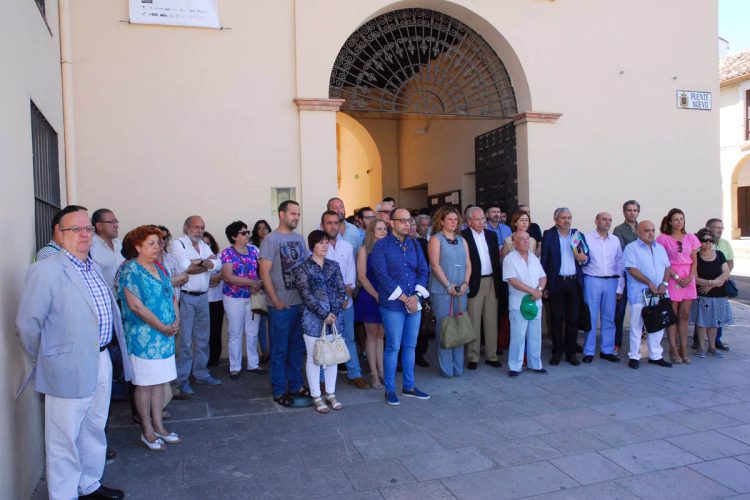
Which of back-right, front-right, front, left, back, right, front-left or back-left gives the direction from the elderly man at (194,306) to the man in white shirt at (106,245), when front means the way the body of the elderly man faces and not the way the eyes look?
right

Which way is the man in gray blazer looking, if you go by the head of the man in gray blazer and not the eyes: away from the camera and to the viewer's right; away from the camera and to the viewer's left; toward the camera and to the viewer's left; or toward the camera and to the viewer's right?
toward the camera and to the viewer's right

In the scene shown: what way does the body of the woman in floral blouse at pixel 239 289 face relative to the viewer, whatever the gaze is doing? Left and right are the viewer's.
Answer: facing the viewer and to the right of the viewer

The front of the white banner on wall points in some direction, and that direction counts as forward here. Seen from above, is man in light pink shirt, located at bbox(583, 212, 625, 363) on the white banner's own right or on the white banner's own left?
on the white banner's own left

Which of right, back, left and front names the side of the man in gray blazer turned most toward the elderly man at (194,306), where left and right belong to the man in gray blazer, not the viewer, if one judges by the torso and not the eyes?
left

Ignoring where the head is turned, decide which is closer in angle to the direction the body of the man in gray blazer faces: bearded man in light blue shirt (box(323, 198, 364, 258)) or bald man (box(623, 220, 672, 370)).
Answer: the bald man

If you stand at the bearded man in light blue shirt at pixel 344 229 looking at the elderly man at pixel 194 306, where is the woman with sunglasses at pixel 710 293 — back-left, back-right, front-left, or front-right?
back-left

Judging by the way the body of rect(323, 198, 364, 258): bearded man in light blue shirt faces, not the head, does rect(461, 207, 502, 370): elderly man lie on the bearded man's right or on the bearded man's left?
on the bearded man's left

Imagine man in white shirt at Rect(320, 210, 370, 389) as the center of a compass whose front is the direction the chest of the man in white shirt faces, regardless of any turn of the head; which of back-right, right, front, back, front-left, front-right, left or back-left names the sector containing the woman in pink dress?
front-left

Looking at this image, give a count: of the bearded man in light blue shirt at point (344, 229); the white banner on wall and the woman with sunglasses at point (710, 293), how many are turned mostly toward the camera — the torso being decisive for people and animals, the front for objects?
3
